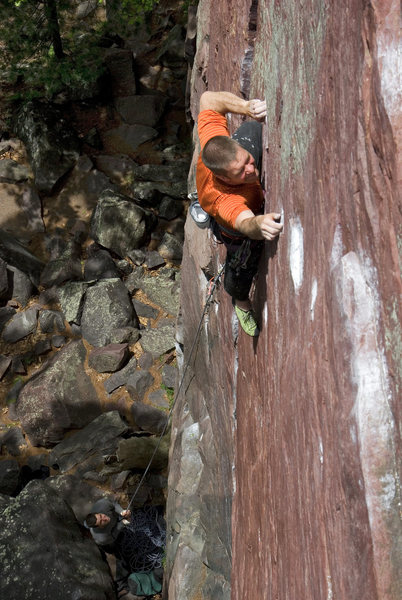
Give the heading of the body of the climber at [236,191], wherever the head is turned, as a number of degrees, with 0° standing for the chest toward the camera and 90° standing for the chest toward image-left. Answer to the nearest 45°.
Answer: approximately 270°
